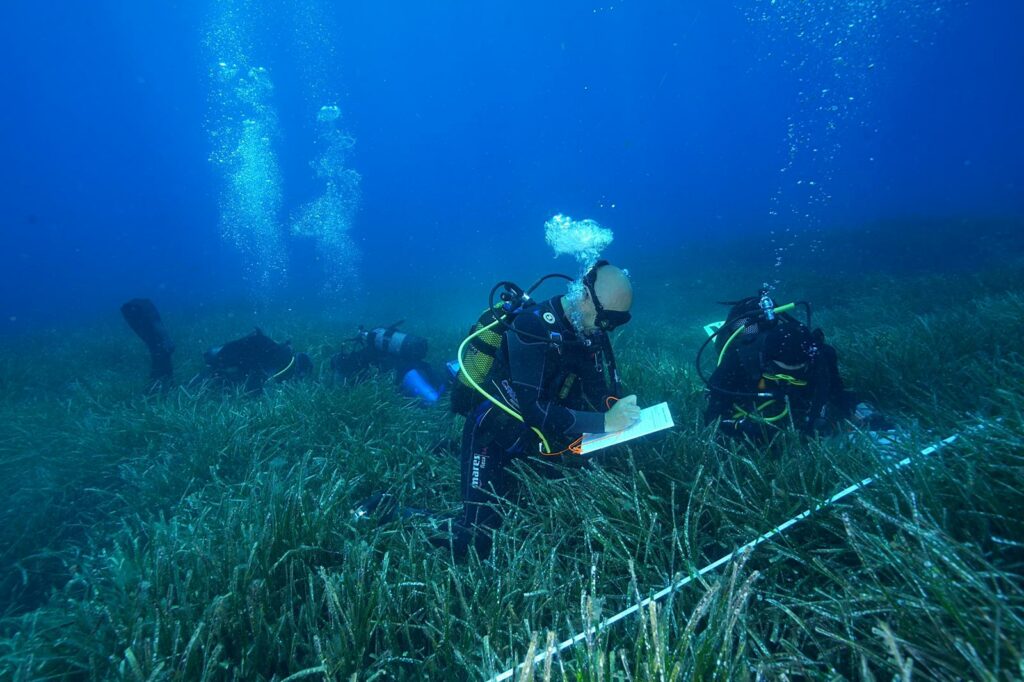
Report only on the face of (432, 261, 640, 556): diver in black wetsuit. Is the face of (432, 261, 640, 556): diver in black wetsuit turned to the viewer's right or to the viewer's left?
to the viewer's right

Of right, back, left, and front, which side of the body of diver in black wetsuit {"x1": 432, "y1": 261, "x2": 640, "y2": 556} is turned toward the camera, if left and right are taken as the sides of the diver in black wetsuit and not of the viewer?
right

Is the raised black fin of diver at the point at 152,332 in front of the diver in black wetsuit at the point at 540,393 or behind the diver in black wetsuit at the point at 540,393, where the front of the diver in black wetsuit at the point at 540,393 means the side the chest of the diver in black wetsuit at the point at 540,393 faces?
behind

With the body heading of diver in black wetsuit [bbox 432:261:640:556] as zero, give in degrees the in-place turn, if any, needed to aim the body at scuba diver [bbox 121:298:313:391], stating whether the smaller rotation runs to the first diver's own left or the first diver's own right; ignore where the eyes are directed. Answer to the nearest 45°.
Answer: approximately 135° to the first diver's own left

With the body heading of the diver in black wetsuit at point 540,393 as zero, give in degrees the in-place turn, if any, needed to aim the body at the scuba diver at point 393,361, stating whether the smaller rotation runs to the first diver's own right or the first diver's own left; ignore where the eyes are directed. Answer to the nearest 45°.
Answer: approximately 135° to the first diver's own left

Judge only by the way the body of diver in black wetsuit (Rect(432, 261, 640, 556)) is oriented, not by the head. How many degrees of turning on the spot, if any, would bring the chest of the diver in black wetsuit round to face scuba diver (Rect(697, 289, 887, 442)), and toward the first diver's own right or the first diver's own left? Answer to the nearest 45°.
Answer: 0° — they already face them
